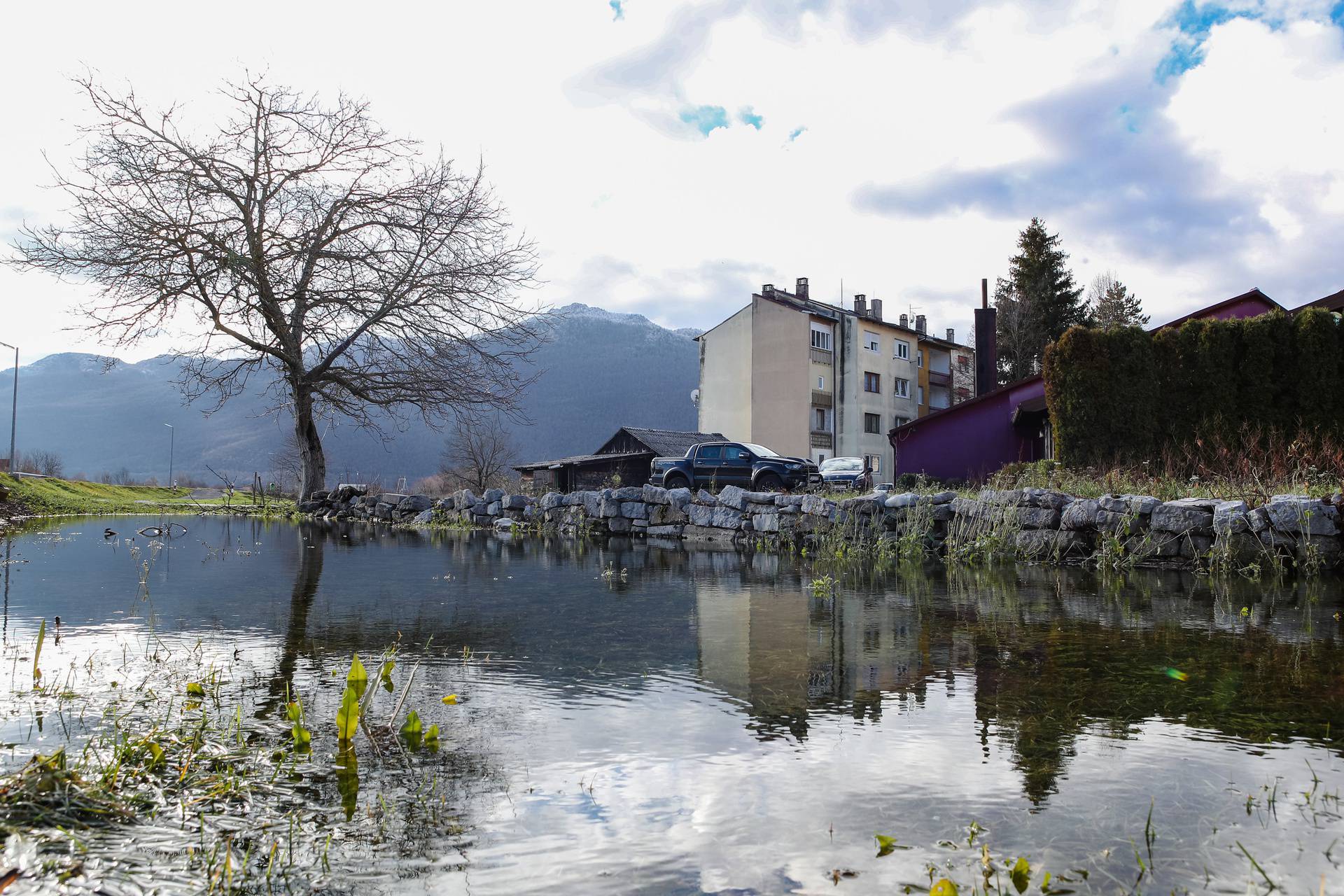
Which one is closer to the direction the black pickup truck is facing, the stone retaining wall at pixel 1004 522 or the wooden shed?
the stone retaining wall

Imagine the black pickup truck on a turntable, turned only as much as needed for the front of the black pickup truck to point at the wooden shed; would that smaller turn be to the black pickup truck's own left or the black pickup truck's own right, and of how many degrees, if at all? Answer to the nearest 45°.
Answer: approximately 135° to the black pickup truck's own left

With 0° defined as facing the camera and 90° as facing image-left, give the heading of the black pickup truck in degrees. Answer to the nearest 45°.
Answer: approximately 315°

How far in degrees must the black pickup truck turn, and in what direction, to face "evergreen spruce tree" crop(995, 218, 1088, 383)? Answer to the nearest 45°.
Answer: approximately 90° to its left

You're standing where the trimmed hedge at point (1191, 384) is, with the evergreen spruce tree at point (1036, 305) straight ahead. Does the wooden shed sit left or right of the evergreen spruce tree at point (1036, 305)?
left
